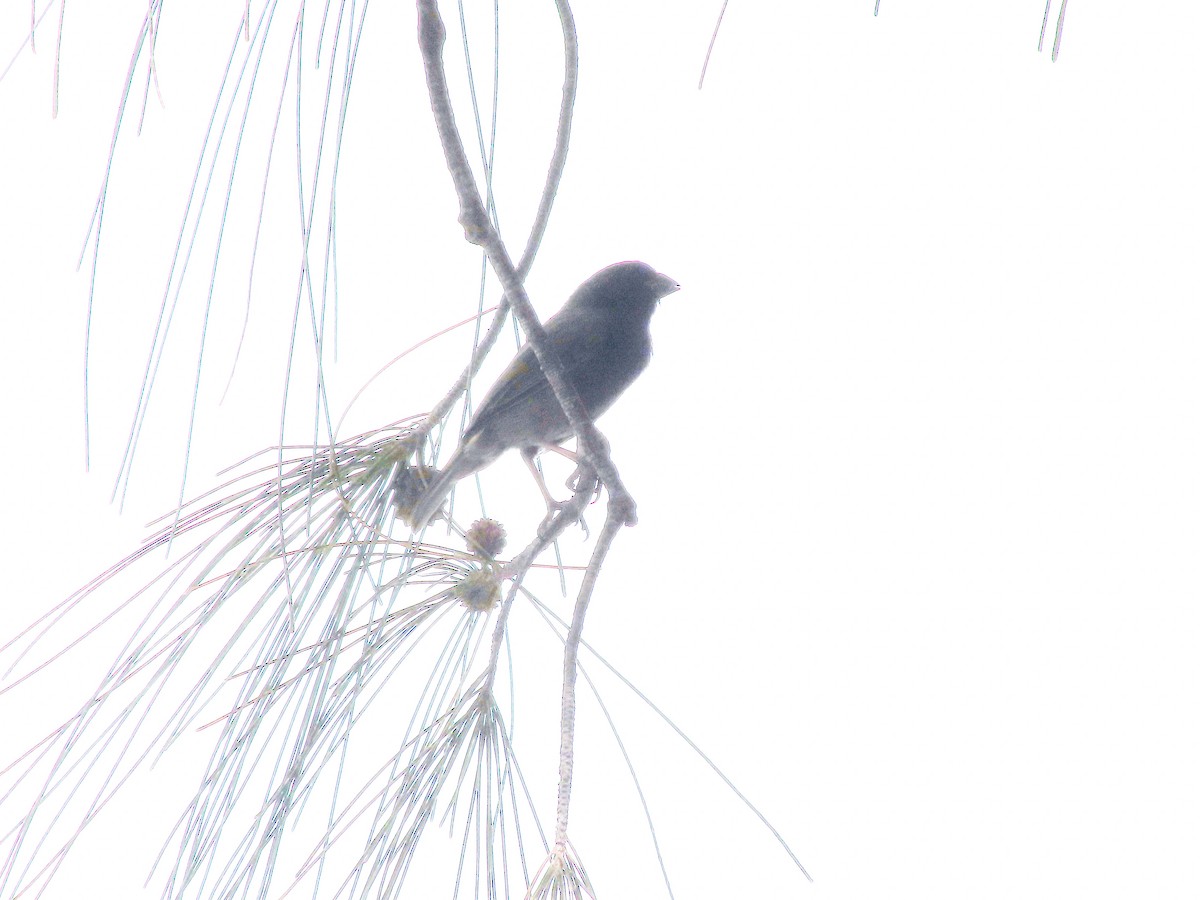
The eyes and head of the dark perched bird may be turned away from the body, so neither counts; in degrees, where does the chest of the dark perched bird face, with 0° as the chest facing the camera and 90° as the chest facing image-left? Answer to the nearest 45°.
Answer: approximately 270°
